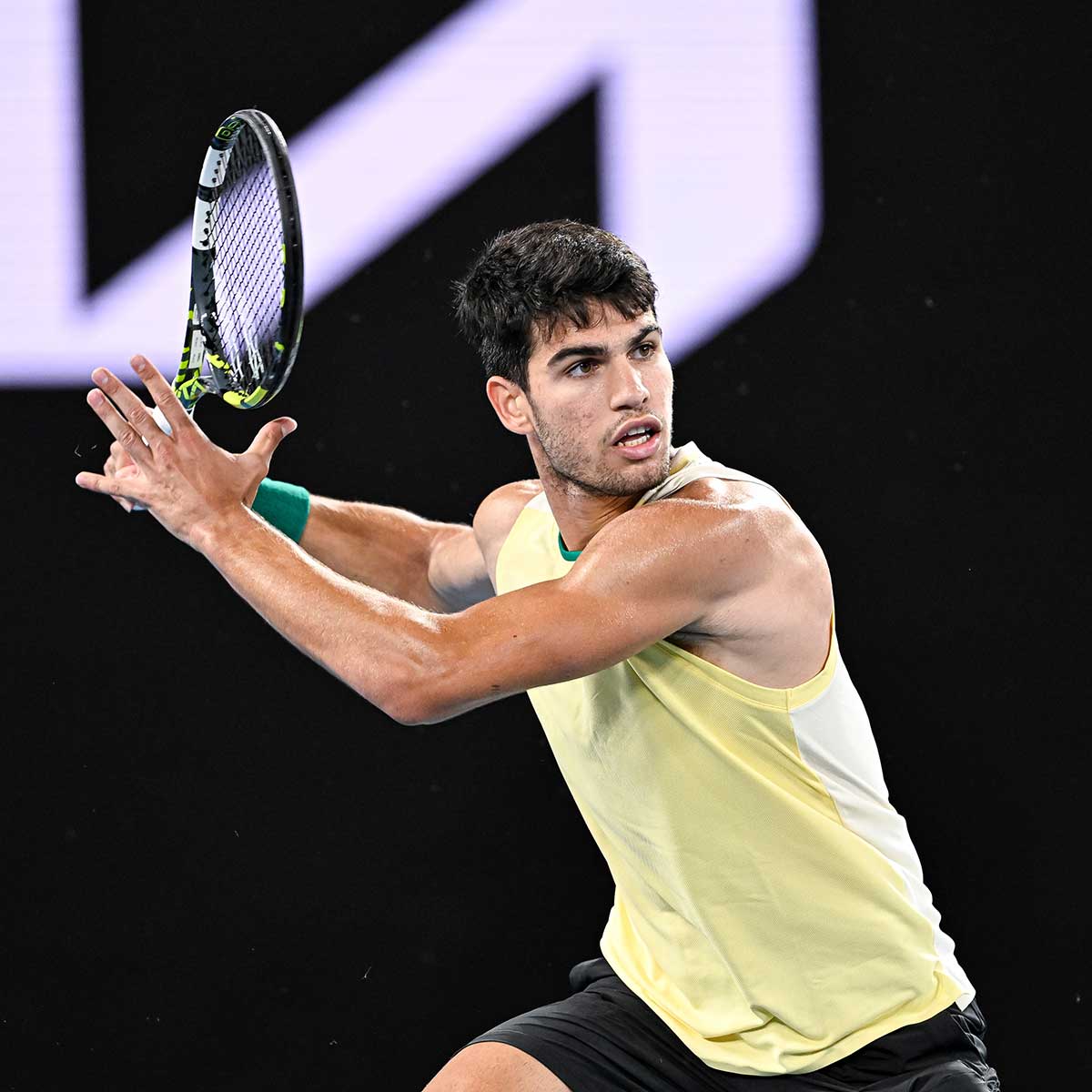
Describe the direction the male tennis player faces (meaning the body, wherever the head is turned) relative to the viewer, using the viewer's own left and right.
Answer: facing the viewer and to the left of the viewer
